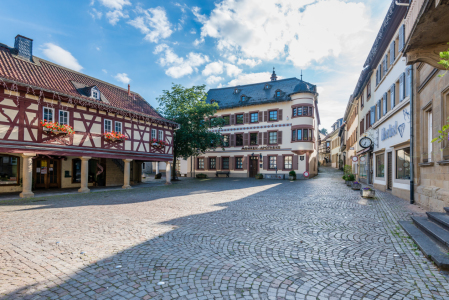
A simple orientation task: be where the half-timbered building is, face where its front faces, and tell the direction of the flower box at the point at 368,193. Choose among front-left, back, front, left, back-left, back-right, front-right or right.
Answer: front

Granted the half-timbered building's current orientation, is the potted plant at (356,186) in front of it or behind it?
in front

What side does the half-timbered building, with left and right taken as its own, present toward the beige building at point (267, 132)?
left

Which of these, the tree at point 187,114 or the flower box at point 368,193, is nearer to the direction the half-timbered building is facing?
the flower box

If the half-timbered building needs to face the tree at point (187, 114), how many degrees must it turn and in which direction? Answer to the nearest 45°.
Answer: approximately 90° to its left

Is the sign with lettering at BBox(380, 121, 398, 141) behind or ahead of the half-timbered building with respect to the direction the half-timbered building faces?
ahead

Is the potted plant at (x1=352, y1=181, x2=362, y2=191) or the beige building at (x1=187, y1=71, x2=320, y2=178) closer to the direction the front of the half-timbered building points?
the potted plant

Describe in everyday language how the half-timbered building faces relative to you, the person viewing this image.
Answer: facing the viewer and to the right of the viewer
